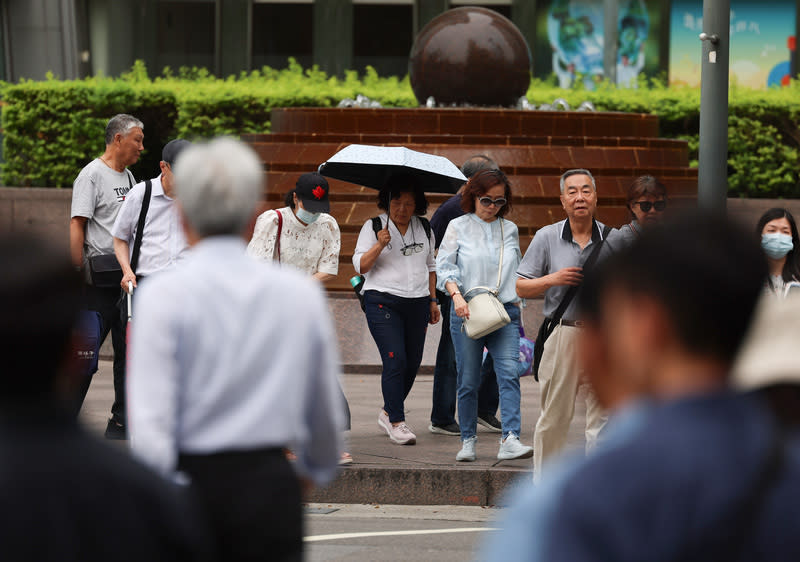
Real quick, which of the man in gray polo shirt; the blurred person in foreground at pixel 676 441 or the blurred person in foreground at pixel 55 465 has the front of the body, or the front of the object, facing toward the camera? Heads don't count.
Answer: the man in gray polo shirt

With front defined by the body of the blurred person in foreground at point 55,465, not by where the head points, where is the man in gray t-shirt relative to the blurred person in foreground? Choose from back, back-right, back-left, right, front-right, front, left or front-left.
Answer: front

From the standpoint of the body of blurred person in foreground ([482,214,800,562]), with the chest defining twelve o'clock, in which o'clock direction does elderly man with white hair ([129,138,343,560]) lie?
The elderly man with white hair is roughly at 12 o'clock from the blurred person in foreground.

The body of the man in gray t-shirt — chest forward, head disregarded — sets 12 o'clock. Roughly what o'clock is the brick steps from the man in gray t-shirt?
The brick steps is roughly at 9 o'clock from the man in gray t-shirt.

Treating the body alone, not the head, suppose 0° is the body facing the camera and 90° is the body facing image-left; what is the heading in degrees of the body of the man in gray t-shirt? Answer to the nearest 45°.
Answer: approximately 315°

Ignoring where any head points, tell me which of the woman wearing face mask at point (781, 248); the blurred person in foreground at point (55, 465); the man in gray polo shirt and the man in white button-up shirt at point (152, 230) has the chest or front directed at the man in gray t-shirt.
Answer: the blurred person in foreground

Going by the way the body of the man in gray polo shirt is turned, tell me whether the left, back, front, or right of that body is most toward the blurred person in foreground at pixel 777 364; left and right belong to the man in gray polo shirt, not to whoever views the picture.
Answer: front

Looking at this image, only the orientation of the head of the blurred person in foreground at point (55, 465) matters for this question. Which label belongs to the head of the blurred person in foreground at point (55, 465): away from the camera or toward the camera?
away from the camera

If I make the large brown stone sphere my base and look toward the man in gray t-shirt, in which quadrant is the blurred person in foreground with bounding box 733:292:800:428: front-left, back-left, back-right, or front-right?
front-left

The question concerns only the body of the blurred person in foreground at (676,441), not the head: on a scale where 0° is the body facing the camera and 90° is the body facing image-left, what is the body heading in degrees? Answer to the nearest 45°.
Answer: approximately 135°

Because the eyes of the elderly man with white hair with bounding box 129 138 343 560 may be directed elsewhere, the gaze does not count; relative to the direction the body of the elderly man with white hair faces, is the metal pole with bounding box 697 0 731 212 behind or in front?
in front

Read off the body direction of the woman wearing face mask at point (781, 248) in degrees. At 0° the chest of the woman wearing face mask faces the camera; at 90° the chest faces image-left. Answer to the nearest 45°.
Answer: approximately 0°

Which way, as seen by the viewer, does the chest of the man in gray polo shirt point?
toward the camera

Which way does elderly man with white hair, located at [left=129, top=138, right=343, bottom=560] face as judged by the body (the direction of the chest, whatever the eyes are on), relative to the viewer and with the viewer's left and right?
facing away from the viewer

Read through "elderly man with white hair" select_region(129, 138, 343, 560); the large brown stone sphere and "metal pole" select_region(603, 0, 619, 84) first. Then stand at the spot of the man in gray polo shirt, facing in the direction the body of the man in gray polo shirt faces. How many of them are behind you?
2

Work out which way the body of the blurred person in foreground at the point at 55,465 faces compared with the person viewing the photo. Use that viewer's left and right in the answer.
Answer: facing away from the viewer
